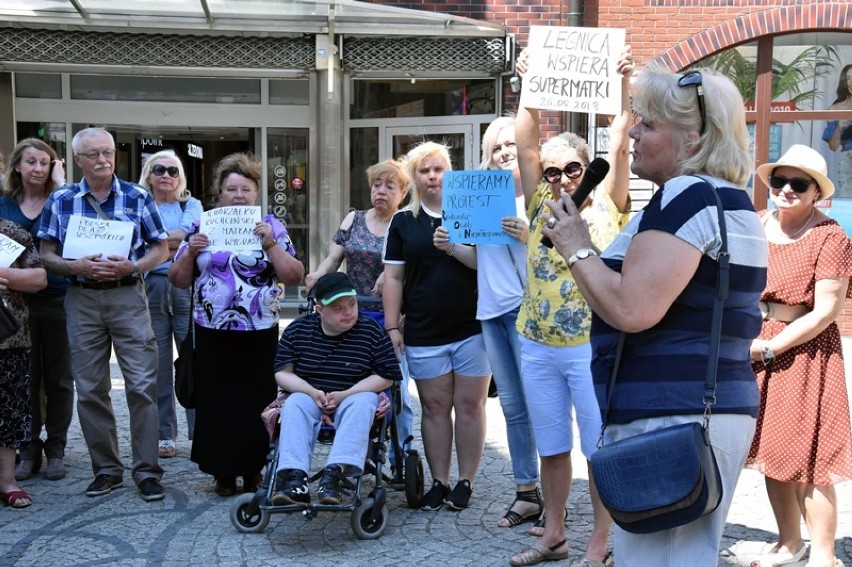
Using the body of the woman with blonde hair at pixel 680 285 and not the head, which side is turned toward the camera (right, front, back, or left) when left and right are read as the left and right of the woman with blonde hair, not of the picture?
left

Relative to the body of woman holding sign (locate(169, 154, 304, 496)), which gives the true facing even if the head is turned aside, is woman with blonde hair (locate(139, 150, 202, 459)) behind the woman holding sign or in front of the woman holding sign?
behind

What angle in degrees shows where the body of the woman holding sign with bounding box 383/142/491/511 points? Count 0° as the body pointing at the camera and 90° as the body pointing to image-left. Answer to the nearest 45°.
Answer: approximately 0°

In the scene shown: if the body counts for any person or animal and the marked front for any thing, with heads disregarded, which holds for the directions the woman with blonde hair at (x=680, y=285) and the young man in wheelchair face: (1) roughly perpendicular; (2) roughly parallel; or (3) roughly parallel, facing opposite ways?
roughly perpendicular

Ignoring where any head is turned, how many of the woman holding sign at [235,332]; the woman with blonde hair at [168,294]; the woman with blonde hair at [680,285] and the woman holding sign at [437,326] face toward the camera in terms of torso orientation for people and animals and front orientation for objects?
3
